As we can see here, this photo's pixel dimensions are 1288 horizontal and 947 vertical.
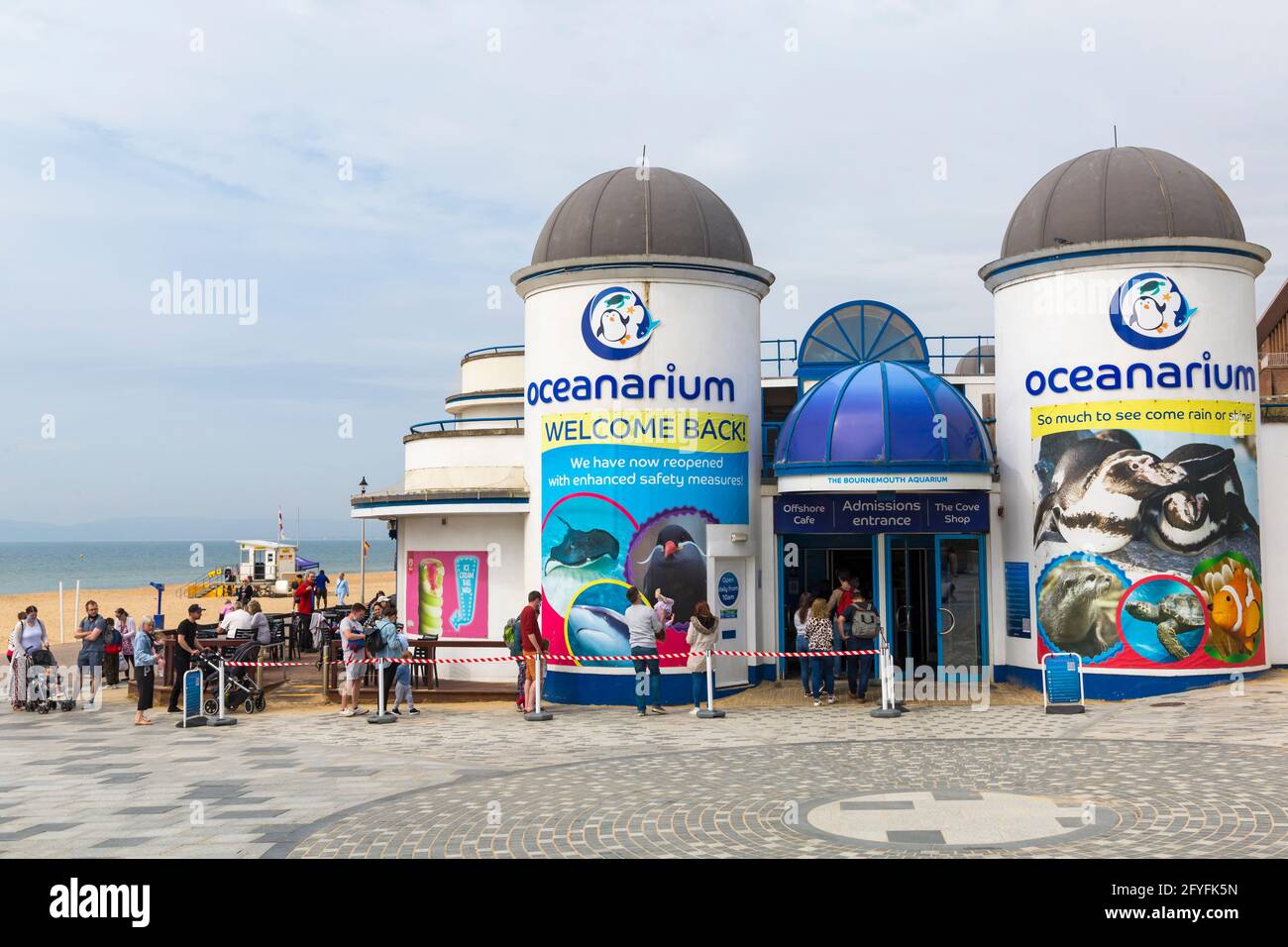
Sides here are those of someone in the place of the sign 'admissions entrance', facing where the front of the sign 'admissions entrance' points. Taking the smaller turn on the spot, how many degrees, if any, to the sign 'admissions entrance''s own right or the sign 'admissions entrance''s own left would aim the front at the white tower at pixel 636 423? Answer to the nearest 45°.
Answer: approximately 90° to the sign 'admissions entrance''s own right

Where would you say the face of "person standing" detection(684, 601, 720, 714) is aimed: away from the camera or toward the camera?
away from the camera

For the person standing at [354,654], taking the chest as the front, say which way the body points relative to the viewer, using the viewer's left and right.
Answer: facing to the right of the viewer

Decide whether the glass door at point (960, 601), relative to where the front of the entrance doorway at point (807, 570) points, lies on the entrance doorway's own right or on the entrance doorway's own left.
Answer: on the entrance doorway's own left

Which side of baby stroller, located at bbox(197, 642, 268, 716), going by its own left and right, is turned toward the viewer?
right

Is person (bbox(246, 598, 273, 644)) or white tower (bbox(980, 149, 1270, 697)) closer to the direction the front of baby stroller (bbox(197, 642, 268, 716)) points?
the white tower

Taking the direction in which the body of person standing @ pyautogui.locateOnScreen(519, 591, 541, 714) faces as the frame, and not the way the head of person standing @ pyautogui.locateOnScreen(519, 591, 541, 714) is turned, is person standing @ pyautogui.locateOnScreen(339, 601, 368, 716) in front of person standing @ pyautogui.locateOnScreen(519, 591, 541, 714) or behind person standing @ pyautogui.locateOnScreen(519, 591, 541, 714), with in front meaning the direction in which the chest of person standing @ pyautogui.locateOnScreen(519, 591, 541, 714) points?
behind

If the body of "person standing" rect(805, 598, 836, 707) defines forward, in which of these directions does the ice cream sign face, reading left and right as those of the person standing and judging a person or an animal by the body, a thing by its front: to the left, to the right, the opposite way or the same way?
the opposite way

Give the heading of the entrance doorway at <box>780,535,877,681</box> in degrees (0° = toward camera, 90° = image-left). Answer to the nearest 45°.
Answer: approximately 0°

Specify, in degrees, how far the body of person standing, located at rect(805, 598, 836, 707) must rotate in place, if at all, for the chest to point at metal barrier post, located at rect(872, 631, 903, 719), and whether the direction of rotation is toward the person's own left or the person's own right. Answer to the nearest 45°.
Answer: approximately 135° to the person's own right

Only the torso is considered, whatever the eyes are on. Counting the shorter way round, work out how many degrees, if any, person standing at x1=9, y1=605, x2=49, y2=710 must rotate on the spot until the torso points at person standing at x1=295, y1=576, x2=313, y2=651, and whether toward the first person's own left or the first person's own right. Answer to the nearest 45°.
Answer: approximately 90° to the first person's own left

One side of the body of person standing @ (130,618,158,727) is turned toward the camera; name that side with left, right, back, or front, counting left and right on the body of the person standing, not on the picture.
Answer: right
